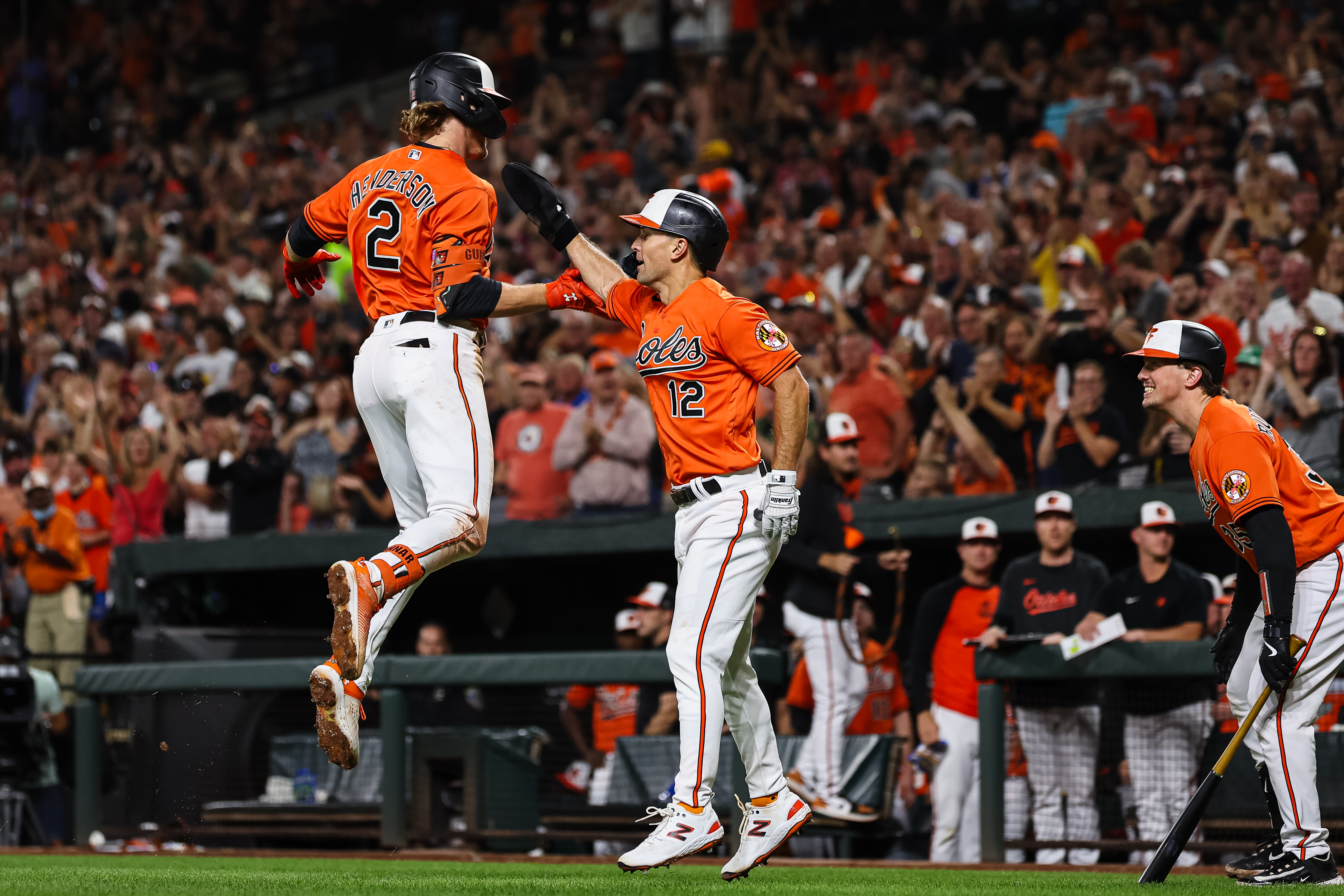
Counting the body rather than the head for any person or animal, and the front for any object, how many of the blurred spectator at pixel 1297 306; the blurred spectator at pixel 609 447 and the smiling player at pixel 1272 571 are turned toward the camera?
2

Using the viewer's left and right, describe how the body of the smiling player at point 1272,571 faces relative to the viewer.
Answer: facing to the left of the viewer

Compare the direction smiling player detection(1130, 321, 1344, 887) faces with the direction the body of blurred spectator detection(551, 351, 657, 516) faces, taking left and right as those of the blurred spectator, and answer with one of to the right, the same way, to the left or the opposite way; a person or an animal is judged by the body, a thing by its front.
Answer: to the right

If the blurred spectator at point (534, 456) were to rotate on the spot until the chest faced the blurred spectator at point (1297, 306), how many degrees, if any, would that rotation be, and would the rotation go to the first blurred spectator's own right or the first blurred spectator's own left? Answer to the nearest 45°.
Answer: approximately 45° to the first blurred spectator's own left

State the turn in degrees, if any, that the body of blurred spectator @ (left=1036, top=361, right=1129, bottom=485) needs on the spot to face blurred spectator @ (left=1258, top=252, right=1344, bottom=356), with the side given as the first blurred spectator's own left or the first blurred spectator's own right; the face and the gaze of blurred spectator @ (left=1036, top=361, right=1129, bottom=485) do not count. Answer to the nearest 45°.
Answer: approximately 135° to the first blurred spectator's own left

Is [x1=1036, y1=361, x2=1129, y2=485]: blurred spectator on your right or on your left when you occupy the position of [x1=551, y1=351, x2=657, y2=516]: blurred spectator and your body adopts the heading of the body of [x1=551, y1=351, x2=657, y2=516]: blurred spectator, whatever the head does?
on your left

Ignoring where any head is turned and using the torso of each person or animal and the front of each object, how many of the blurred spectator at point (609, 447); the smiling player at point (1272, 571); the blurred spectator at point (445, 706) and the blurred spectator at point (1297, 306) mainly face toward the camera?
3

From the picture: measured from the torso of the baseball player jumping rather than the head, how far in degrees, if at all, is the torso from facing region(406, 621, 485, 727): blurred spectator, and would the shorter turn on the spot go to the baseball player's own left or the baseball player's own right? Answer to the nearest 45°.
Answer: approximately 45° to the baseball player's own left
